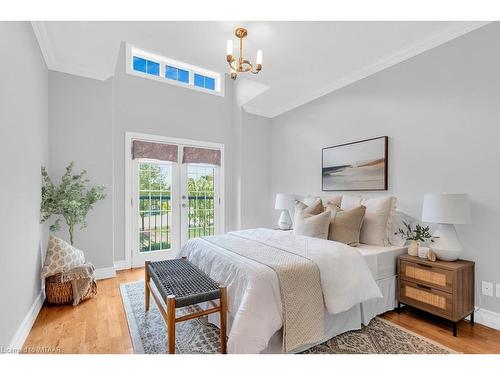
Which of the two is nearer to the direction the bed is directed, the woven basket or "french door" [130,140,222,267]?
the woven basket

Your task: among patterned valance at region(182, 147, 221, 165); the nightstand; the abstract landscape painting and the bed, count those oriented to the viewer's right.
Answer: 0

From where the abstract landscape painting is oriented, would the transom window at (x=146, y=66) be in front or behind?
in front

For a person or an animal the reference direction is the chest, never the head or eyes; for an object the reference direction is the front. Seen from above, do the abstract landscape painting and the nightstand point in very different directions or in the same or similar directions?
same or similar directions

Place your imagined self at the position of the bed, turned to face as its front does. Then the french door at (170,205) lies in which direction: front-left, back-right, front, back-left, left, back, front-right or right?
right

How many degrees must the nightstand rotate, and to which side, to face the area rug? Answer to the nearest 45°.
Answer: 0° — it already faces it

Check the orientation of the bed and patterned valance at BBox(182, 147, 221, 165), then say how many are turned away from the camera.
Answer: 0

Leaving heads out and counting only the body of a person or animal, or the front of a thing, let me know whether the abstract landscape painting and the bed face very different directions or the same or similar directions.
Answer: same or similar directions

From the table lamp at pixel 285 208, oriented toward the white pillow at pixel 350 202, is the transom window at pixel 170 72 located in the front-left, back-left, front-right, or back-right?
back-right

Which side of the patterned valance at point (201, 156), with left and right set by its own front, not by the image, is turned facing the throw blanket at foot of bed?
front

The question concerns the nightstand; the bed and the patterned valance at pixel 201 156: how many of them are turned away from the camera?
0

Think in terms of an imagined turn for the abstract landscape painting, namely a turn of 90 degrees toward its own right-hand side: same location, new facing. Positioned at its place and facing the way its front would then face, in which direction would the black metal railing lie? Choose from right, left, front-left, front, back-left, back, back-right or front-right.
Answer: front-left

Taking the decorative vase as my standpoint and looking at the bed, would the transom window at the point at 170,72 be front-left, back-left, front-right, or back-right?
front-right

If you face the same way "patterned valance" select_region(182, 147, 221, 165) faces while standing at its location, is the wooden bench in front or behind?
in front

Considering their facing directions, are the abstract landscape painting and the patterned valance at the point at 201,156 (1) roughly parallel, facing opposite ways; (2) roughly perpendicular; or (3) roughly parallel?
roughly perpendicular

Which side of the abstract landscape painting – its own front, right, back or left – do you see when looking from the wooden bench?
front

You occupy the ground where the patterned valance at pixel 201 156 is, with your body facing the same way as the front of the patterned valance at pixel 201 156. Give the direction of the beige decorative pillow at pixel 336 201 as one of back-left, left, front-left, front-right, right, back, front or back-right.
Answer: front-left

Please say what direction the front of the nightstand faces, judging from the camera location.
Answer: facing the viewer and to the left of the viewer

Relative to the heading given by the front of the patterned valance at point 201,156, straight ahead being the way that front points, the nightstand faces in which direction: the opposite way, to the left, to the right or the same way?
to the right

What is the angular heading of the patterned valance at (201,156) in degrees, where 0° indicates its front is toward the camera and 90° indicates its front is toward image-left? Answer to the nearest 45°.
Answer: approximately 0°
